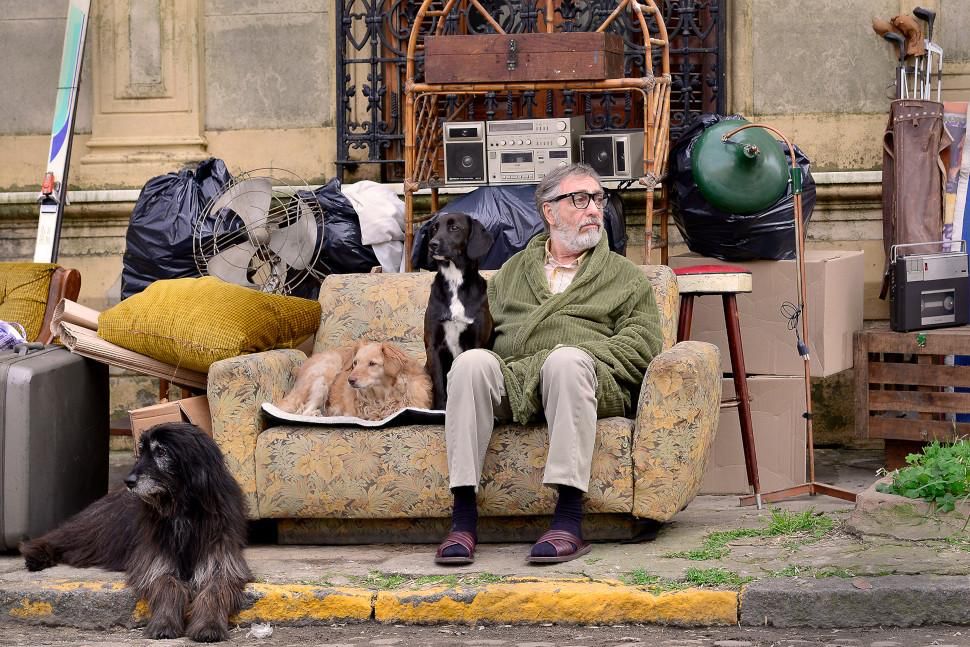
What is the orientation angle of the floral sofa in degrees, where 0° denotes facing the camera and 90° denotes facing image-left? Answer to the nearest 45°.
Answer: approximately 0°

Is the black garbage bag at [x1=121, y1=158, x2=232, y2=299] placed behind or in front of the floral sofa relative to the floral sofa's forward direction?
behind

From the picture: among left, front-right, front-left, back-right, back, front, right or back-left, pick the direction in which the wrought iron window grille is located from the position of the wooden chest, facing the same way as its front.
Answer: back

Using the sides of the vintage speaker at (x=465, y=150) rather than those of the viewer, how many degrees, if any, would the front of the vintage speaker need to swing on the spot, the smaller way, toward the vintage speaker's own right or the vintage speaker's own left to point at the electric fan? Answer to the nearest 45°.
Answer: approximately 90° to the vintage speaker's own right

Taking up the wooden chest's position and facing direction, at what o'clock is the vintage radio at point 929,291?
The vintage radio is roughly at 9 o'clock from the wooden chest.

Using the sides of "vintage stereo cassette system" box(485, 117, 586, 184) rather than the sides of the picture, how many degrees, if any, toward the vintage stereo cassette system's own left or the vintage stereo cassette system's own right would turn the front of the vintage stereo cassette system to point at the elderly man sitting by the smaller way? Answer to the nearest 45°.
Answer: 0° — it already faces them

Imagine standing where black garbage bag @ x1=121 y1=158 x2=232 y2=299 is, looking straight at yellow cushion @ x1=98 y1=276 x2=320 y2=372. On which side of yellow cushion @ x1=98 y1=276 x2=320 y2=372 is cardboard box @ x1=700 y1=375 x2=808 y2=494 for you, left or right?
left

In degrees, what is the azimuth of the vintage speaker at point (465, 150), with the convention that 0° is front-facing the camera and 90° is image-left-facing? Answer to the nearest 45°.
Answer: approximately 0°
